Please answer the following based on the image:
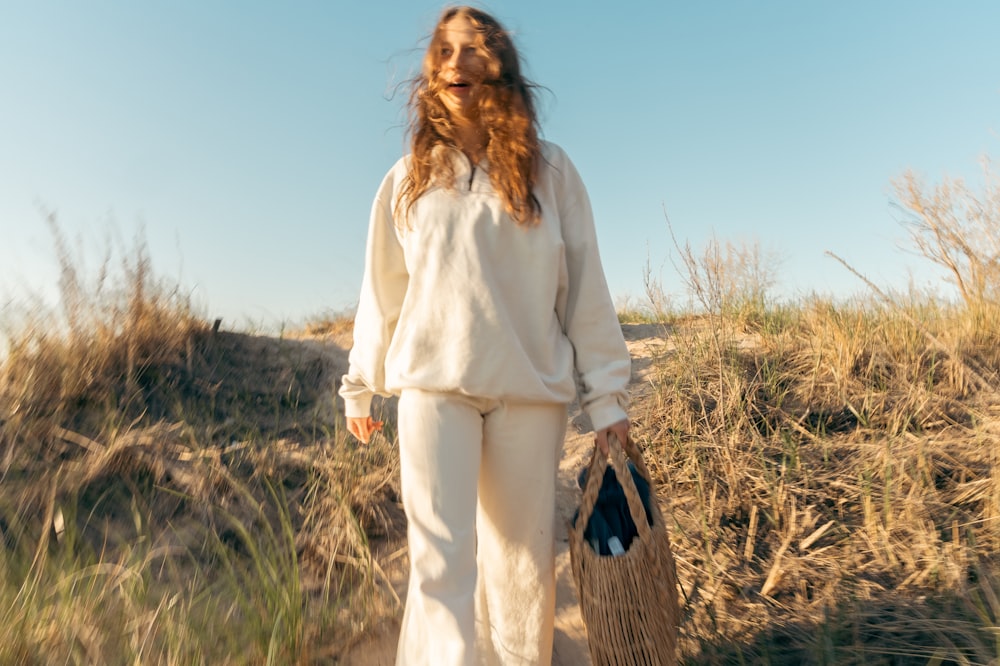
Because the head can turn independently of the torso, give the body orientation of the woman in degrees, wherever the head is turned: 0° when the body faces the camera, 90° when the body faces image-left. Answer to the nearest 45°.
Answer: approximately 0°
